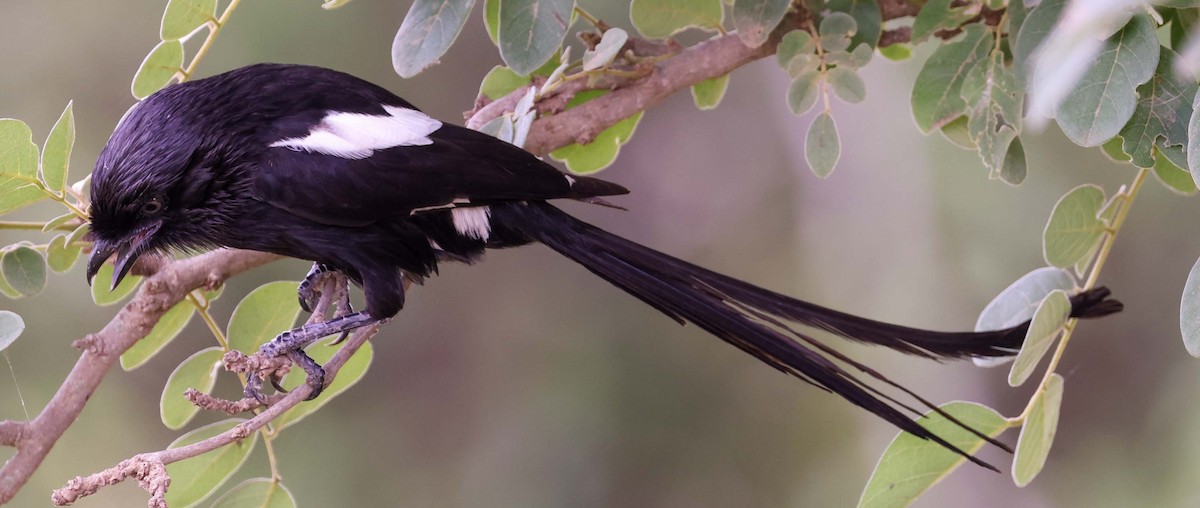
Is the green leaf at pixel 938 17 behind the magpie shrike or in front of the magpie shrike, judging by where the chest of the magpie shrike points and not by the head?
behind

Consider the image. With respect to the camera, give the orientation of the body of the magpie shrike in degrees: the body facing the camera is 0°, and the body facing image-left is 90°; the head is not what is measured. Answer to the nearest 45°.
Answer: approximately 90°

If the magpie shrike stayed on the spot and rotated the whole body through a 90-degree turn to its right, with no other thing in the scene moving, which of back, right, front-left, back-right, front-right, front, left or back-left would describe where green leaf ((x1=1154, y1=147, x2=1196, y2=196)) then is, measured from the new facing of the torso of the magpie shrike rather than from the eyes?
right

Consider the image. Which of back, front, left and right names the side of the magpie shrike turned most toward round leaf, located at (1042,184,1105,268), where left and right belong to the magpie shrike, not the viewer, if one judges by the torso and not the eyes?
back

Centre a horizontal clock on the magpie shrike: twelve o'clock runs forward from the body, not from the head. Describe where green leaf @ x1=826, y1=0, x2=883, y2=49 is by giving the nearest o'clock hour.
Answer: The green leaf is roughly at 6 o'clock from the magpie shrike.

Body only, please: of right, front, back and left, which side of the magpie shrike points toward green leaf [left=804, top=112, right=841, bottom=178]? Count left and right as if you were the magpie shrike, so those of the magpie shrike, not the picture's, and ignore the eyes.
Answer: back

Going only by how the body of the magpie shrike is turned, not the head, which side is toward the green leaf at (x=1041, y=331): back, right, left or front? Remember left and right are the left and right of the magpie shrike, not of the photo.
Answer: back

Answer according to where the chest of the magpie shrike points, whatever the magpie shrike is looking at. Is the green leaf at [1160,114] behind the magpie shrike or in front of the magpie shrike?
behind
